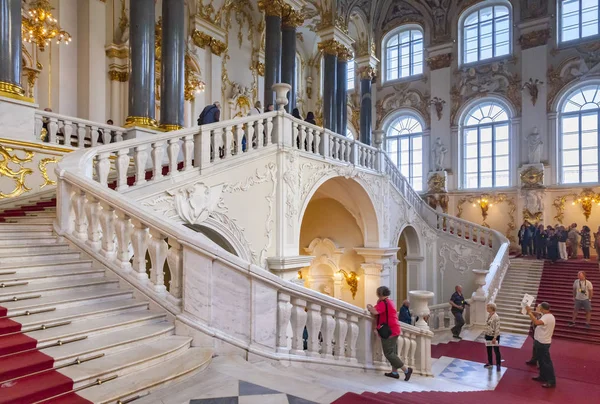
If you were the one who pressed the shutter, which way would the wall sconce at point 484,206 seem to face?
facing the viewer

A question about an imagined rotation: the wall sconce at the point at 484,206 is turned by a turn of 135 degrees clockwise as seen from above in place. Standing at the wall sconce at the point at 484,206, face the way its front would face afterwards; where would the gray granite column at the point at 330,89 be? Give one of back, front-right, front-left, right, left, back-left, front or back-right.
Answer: left

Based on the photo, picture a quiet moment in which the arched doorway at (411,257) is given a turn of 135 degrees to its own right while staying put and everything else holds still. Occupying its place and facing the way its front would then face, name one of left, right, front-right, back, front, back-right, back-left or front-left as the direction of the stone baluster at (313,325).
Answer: left

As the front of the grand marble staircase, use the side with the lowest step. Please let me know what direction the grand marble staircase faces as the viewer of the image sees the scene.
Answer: facing the viewer and to the right of the viewer

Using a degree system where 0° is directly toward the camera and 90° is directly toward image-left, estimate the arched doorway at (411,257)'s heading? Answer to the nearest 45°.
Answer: approximately 315°

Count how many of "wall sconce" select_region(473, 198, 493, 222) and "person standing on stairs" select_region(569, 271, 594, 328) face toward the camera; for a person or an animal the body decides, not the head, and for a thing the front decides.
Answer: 2

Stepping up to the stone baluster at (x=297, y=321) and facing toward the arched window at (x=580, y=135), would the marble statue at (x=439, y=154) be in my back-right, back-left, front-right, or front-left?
front-left

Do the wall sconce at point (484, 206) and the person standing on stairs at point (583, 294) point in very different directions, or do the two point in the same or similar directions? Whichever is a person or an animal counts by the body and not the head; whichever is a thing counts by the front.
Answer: same or similar directions

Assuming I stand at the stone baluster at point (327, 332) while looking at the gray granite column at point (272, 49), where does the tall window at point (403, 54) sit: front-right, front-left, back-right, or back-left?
front-right

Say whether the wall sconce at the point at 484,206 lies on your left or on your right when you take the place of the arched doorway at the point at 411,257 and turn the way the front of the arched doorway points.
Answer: on your left

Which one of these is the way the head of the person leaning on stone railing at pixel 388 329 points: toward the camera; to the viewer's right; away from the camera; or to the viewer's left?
to the viewer's left
